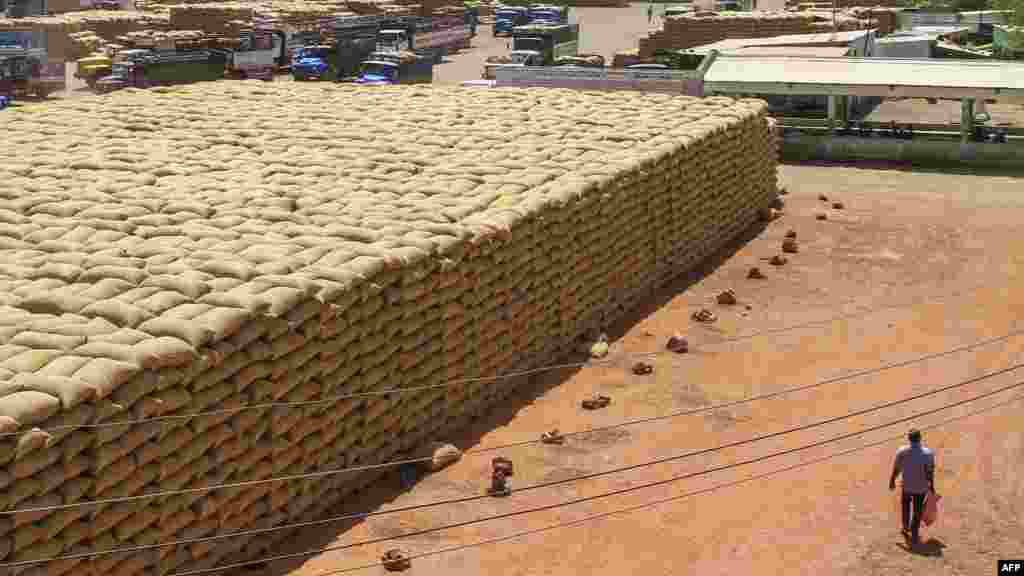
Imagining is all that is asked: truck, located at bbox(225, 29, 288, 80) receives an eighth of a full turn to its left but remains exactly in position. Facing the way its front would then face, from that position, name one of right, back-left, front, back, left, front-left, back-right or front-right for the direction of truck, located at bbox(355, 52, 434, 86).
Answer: front-left

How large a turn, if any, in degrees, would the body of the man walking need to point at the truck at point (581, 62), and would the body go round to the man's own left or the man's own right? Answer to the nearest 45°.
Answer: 0° — they already face it

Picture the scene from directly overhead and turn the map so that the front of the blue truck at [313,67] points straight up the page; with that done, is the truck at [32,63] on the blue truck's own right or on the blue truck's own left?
on the blue truck's own right

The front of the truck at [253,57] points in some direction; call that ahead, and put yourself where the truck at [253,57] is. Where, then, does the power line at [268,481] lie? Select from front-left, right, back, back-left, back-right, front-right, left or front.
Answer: front-left

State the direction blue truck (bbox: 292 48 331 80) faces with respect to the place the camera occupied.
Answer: facing the viewer

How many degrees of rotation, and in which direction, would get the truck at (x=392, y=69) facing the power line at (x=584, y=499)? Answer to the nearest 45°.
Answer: approximately 45° to its left

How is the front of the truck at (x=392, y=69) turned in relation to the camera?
facing the viewer and to the left of the viewer

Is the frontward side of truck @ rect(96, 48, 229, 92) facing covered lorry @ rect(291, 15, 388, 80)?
no

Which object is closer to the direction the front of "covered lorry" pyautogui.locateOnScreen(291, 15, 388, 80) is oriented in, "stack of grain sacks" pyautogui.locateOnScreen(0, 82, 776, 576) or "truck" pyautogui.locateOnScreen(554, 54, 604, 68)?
the stack of grain sacks

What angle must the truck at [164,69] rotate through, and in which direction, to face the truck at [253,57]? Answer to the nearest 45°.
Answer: approximately 180°

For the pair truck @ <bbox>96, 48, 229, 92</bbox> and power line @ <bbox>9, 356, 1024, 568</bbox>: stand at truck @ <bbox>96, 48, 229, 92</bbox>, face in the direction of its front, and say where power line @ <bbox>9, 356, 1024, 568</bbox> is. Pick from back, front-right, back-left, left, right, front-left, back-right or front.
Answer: front-left

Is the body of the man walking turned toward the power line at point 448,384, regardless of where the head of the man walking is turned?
no
